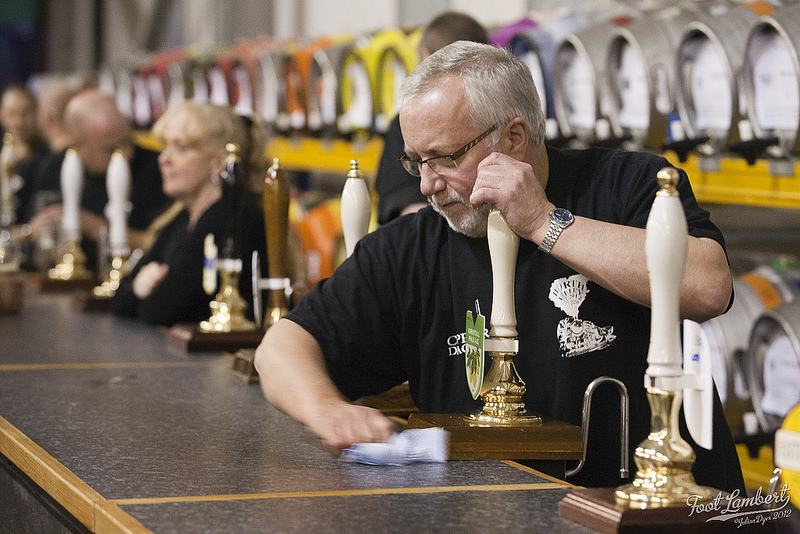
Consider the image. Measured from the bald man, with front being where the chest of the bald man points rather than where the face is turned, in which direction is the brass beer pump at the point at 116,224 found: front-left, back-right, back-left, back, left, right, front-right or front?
front-left

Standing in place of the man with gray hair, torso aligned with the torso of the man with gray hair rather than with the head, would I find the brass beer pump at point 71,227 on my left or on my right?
on my right

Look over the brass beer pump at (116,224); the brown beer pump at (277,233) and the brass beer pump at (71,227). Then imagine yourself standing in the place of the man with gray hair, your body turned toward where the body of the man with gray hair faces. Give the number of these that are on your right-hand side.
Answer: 3

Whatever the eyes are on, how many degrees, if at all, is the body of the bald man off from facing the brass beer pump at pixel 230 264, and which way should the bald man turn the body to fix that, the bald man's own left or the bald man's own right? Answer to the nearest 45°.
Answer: approximately 45° to the bald man's own left

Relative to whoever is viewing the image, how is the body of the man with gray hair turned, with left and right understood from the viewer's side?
facing the viewer and to the left of the viewer

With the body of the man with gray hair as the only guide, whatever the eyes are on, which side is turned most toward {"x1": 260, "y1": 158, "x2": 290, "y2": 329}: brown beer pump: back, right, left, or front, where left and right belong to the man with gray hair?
right

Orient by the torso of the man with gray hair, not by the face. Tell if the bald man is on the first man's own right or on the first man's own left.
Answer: on the first man's own right

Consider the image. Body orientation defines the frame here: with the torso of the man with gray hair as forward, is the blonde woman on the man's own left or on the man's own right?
on the man's own right

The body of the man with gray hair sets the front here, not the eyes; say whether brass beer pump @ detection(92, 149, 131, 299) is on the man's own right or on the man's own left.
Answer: on the man's own right

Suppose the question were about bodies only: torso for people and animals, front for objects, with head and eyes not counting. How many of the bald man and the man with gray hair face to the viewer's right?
0
